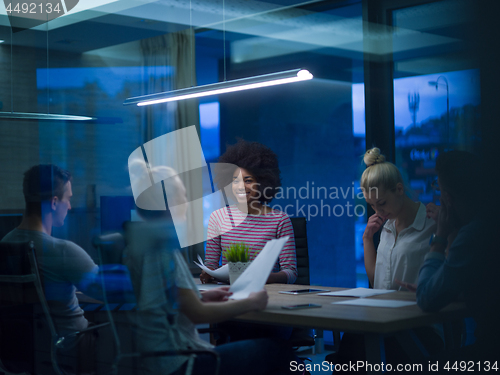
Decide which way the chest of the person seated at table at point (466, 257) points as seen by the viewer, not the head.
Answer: to the viewer's left

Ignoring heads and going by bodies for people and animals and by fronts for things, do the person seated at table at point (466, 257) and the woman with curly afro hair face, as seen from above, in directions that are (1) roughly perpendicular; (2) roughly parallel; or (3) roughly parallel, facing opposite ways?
roughly perpendicular

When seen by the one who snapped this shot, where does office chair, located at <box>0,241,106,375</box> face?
facing away from the viewer and to the right of the viewer
